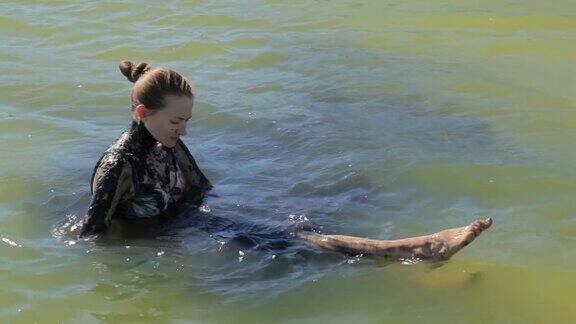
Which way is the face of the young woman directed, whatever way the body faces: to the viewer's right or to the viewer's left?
to the viewer's right

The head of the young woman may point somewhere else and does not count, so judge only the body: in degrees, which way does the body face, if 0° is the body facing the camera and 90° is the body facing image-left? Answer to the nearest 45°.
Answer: approximately 315°
